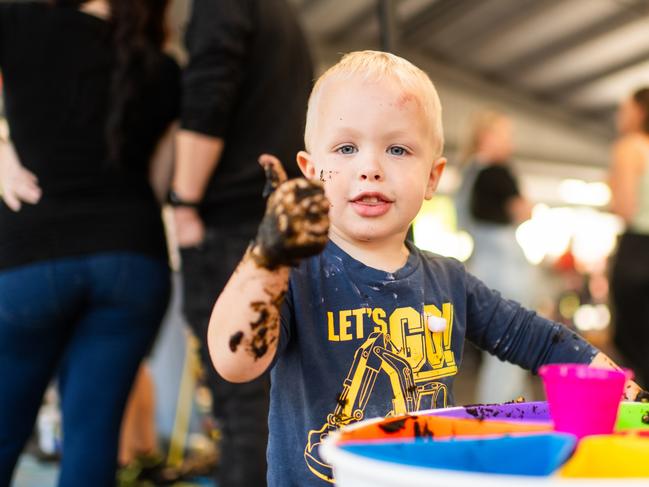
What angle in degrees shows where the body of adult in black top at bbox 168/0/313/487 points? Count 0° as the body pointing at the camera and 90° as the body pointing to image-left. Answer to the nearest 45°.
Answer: approximately 135°

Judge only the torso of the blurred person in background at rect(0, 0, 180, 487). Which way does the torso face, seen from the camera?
away from the camera

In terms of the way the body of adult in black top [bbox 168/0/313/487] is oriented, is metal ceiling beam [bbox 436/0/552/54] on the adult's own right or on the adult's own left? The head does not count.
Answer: on the adult's own right

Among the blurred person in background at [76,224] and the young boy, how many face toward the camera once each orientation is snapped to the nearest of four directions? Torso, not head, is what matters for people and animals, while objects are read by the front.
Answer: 1

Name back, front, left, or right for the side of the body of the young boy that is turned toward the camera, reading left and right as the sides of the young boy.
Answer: front
